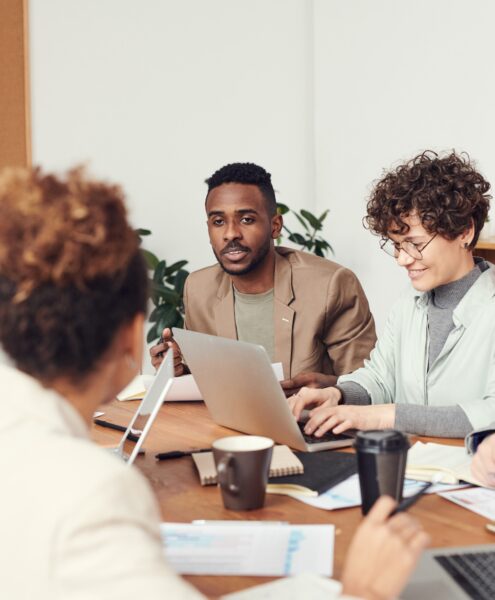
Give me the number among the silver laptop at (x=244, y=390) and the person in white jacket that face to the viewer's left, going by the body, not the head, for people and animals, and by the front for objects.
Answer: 0

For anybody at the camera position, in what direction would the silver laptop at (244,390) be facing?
facing away from the viewer and to the right of the viewer

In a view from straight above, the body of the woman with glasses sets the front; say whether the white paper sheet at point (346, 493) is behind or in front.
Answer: in front

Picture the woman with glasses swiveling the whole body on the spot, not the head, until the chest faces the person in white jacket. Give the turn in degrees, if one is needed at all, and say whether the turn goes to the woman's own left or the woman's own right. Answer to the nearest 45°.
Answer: approximately 45° to the woman's own left

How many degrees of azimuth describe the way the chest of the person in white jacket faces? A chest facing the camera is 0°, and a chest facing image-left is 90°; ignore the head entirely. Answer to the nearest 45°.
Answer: approximately 225°

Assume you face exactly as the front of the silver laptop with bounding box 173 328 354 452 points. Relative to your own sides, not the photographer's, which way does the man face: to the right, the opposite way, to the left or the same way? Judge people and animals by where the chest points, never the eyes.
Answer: the opposite way

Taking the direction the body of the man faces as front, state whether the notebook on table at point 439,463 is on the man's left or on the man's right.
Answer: on the man's left

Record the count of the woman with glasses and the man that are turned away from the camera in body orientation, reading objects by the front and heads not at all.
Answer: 0

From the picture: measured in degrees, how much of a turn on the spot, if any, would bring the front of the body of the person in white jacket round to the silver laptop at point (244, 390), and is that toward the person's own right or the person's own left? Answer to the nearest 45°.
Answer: approximately 45° to the person's own left

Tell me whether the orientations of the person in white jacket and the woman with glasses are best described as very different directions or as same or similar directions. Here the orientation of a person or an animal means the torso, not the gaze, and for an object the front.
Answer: very different directions
